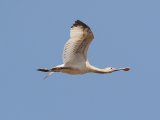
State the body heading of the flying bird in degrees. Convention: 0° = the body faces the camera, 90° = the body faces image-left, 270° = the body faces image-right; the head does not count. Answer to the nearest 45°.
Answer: approximately 270°
